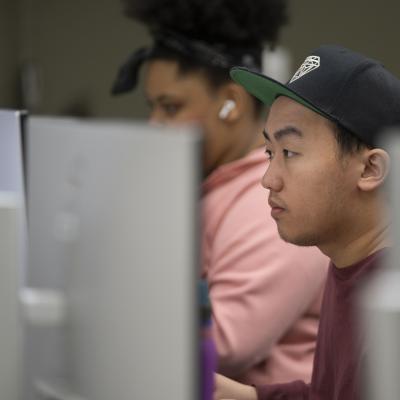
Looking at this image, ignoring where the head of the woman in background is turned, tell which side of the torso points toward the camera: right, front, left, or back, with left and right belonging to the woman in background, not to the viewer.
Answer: left

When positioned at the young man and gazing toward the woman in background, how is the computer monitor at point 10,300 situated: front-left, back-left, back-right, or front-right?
back-left

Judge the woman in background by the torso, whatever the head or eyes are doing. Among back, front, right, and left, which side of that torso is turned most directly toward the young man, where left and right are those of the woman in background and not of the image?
left

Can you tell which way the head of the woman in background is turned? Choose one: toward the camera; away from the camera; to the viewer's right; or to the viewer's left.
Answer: to the viewer's left

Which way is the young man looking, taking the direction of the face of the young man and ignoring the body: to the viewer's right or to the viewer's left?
to the viewer's left

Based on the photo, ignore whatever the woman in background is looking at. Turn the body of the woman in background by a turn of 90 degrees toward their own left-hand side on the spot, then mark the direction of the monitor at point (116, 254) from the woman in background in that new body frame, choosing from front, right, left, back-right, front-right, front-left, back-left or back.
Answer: front

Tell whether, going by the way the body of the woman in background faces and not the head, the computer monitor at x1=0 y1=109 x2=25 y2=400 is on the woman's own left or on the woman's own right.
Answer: on the woman's own left
